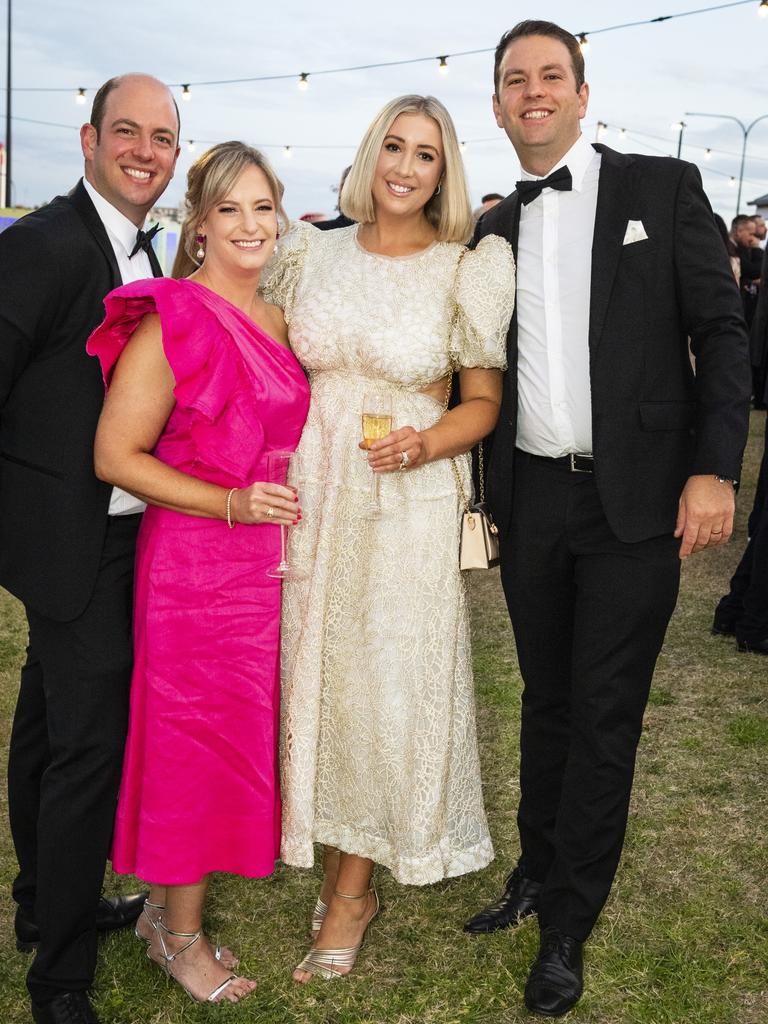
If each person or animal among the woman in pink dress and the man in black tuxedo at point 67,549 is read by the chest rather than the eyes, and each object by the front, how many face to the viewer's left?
0

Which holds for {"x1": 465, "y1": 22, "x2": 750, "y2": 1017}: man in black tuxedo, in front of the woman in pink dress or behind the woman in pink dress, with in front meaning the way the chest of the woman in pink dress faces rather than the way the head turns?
in front

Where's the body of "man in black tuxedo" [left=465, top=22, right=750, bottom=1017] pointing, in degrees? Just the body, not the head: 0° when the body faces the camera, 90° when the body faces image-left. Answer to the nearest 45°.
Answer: approximately 45°

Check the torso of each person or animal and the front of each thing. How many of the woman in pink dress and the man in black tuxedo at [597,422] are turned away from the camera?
0

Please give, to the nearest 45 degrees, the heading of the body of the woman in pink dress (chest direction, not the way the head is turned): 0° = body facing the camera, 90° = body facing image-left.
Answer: approximately 315°

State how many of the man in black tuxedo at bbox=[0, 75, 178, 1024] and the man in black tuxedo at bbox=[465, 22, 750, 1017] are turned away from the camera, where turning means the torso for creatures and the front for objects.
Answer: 0
